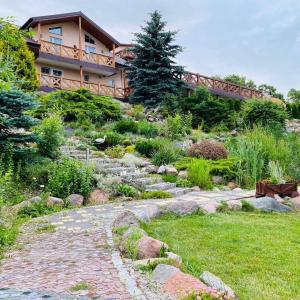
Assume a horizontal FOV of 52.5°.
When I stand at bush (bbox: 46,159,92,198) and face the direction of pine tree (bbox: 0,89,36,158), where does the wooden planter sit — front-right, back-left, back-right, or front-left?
back-right

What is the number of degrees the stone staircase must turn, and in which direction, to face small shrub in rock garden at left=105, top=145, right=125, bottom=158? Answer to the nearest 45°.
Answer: approximately 135° to its left

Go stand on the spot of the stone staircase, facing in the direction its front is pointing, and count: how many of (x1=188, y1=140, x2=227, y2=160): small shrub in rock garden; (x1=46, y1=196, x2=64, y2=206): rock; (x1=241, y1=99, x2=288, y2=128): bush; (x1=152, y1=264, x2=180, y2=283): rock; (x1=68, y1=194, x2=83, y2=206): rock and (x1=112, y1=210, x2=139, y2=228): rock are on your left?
2

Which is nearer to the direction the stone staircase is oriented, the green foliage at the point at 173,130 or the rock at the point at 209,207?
the rock

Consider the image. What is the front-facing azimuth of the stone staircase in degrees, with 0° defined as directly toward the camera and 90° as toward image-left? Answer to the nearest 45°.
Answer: approximately 315°

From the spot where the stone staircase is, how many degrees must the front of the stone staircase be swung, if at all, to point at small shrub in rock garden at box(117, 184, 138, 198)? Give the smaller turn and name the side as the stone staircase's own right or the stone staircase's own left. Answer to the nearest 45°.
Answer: approximately 45° to the stone staircase's own right

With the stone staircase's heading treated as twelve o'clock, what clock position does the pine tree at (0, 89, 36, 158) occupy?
The pine tree is roughly at 4 o'clock from the stone staircase.

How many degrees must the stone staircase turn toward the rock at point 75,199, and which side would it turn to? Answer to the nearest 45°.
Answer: approximately 90° to its right

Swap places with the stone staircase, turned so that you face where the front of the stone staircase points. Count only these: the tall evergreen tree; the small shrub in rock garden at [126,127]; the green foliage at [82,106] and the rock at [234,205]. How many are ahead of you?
1

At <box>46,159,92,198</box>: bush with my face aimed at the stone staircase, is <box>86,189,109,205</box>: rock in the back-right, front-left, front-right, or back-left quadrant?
front-right

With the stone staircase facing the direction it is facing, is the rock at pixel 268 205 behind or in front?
in front

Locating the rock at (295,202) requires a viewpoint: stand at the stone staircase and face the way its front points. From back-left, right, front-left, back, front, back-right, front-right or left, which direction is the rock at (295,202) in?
front

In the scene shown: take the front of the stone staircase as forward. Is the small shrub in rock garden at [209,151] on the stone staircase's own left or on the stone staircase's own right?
on the stone staircase's own left

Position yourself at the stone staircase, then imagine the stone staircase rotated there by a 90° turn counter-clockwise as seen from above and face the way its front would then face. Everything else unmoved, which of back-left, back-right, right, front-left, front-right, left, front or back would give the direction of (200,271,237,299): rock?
back-right

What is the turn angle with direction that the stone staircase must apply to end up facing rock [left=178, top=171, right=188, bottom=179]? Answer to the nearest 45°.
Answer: approximately 45° to its left
